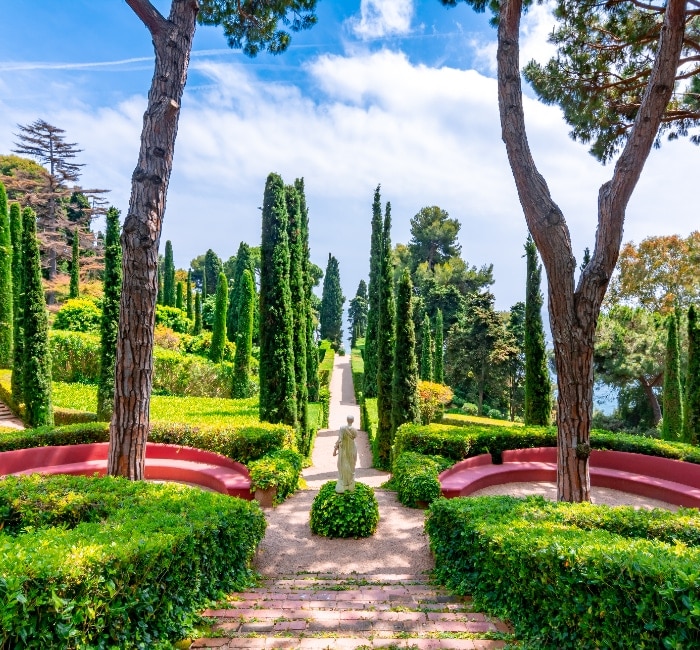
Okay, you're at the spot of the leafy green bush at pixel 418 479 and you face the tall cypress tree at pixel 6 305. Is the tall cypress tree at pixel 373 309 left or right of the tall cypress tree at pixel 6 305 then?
right

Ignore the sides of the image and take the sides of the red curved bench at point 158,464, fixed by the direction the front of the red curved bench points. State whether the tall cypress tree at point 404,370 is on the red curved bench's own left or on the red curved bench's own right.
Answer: on the red curved bench's own left

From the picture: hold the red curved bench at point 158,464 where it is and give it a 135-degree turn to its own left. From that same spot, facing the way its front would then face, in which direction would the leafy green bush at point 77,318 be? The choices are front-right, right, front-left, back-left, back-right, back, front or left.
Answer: front-left

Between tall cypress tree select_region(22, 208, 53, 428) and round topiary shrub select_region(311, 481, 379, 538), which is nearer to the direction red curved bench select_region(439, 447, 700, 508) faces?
the round topiary shrub

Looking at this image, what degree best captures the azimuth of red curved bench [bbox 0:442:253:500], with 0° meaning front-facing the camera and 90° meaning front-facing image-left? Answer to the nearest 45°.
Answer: approximately 0°

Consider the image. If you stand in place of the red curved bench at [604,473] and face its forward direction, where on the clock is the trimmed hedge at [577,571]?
The trimmed hedge is roughly at 12 o'clock from the red curved bench.

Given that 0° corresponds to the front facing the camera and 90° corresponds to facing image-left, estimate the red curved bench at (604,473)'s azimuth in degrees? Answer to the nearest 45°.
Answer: approximately 0°

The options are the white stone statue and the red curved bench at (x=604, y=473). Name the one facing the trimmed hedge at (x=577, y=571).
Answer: the red curved bench
